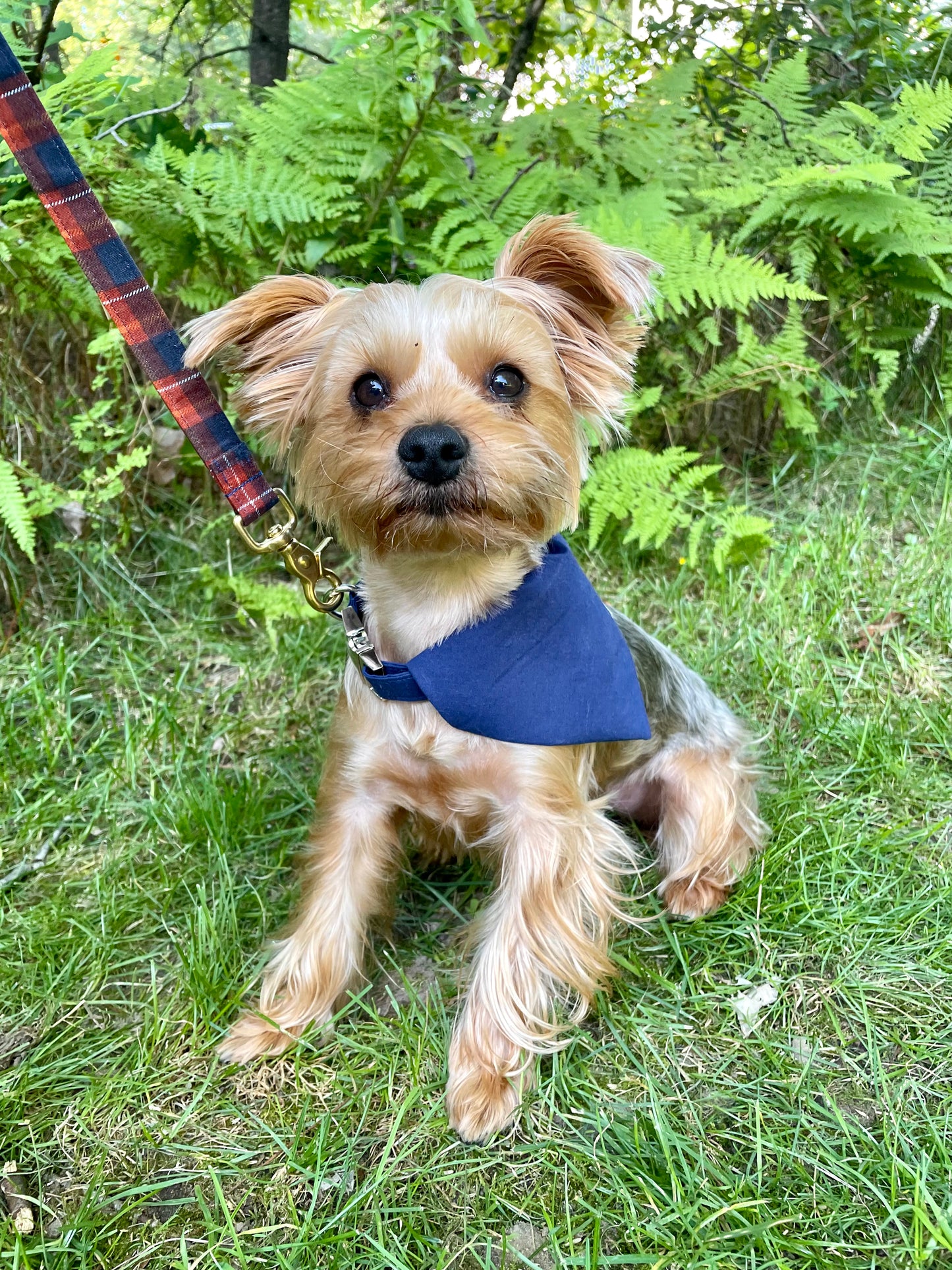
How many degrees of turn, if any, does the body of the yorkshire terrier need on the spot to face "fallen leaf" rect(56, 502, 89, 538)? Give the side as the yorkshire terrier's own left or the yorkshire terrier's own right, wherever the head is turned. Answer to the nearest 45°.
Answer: approximately 90° to the yorkshire terrier's own right

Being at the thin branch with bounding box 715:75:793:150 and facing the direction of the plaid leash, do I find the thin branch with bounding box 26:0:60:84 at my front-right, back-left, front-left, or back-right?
front-right

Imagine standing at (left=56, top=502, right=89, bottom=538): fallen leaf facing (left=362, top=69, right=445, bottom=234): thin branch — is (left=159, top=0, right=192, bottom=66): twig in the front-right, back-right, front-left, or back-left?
front-left

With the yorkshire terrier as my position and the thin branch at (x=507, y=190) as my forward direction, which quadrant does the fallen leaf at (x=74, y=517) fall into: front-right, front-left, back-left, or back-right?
front-left

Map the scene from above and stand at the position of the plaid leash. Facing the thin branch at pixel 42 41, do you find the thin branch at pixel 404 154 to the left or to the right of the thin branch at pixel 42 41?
right

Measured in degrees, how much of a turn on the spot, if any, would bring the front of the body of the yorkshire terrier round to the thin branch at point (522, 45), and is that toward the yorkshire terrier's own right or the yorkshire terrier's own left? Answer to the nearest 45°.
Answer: approximately 135° to the yorkshire terrier's own right

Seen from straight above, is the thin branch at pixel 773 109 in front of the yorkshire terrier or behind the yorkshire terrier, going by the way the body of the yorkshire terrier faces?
behind

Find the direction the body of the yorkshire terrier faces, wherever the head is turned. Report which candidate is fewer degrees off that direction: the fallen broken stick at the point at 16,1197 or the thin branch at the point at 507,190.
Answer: the fallen broken stick

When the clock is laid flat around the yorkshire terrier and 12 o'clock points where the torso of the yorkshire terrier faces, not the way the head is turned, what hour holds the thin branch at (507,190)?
The thin branch is roughly at 5 o'clock from the yorkshire terrier.

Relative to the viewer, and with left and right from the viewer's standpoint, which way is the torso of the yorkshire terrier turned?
facing the viewer and to the left of the viewer

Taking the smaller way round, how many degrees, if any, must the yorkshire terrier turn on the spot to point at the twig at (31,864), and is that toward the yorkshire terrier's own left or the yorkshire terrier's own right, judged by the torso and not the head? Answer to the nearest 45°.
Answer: approximately 45° to the yorkshire terrier's own right
